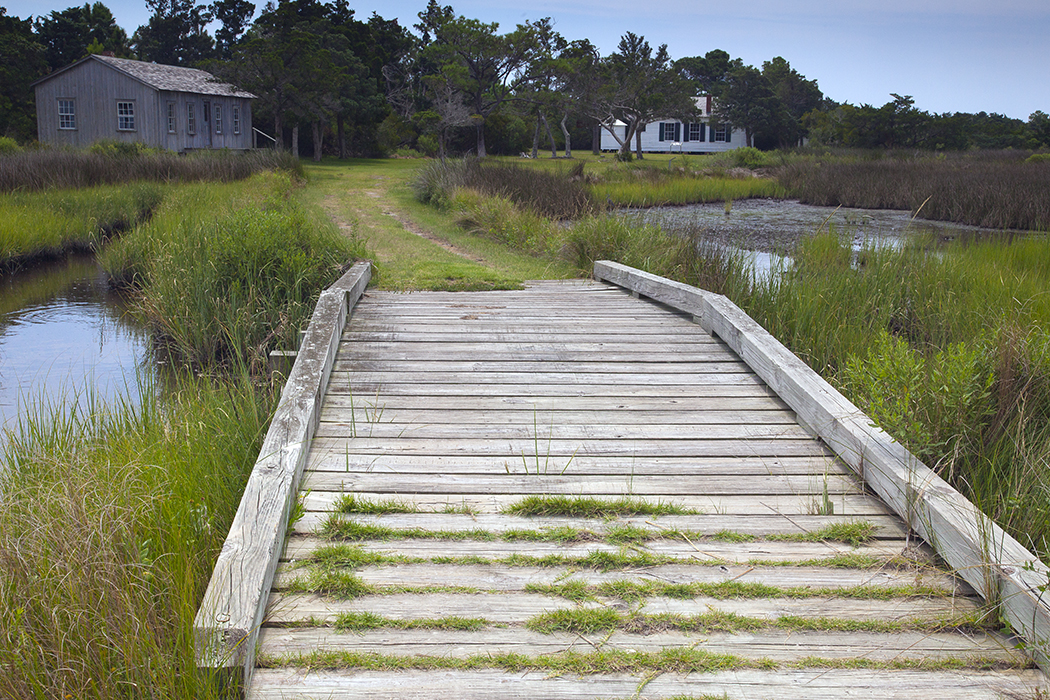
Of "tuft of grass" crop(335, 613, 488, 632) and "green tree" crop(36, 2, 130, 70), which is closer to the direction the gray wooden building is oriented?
the tuft of grass

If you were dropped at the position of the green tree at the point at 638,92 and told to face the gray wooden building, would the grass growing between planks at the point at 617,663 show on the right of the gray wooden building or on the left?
left

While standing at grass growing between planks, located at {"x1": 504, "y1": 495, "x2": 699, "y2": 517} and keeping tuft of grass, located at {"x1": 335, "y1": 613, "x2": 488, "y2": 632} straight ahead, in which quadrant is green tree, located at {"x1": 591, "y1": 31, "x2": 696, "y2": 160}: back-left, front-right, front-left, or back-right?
back-right

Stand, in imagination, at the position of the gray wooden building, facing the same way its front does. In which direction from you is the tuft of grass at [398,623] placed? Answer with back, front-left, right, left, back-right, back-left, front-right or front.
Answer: front-right

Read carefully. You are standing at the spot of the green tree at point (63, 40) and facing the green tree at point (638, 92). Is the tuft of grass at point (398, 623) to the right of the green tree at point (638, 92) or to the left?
right

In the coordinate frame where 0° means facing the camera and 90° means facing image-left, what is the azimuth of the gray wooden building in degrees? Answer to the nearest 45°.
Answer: approximately 315°

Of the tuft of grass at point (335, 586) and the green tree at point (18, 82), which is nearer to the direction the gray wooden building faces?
the tuft of grass

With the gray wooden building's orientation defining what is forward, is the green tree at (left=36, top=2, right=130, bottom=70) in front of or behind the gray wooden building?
behind

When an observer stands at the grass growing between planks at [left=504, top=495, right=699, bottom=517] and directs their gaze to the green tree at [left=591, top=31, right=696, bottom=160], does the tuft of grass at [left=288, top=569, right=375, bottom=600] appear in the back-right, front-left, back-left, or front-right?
back-left

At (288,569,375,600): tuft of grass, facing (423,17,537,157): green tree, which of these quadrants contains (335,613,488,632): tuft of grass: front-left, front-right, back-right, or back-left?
back-right

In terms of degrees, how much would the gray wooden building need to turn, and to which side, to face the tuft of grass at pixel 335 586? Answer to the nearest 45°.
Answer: approximately 45° to its right

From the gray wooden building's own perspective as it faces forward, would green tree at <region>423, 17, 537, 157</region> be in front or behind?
in front
